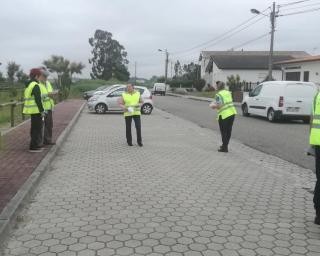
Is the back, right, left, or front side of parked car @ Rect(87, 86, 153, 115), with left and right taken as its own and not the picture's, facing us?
left

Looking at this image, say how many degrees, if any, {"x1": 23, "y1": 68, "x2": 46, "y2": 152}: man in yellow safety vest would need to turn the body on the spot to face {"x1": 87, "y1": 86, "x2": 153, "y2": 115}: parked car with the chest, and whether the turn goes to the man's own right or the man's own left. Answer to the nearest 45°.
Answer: approximately 90° to the man's own left

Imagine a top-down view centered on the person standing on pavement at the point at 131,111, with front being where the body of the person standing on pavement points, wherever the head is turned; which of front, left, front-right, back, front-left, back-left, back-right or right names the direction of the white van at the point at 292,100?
back-left

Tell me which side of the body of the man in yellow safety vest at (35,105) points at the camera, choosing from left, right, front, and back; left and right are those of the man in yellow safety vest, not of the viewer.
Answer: right

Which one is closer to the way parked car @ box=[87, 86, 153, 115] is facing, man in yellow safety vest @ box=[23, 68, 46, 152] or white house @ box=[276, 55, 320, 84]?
the man in yellow safety vest

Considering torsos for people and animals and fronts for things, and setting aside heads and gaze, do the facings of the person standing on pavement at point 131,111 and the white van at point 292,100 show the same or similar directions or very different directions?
very different directions

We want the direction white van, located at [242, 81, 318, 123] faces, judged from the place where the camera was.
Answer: facing away from the viewer and to the left of the viewer
